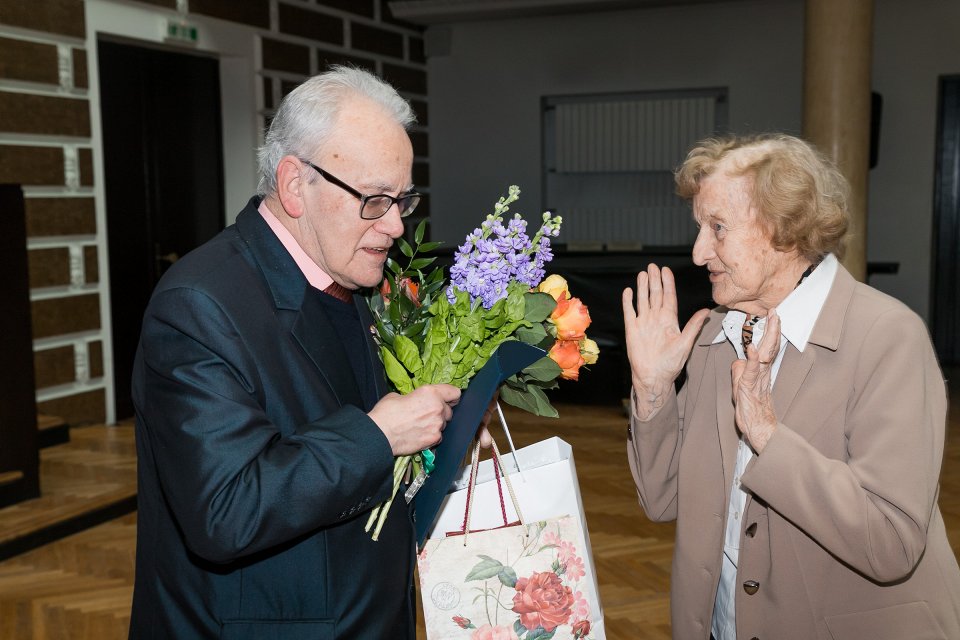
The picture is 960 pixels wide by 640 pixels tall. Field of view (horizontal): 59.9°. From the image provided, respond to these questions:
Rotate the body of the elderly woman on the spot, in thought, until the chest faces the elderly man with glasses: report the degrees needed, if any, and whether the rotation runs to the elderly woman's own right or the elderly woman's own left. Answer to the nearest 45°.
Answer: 0° — they already face them

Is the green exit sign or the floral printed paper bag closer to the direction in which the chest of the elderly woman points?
the floral printed paper bag

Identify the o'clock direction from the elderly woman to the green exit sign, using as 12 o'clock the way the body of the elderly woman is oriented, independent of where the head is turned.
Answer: The green exit sign is roughly at 3 o'clock from the elderly woman.

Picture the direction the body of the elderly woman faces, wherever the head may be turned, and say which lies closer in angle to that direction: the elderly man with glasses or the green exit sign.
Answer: the elderly man with glasses

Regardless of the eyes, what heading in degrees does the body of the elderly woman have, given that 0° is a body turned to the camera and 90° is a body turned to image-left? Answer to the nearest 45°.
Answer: approximately 45°
